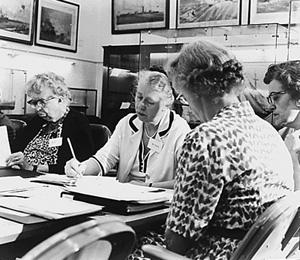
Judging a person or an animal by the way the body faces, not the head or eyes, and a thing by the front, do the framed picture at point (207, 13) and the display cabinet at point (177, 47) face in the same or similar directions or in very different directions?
same or similar directions

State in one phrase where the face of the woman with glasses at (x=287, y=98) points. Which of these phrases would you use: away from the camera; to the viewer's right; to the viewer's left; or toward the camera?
to the viewer's left

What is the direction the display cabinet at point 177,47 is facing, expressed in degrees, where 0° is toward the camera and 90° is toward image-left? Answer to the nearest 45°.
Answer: approximately 0°

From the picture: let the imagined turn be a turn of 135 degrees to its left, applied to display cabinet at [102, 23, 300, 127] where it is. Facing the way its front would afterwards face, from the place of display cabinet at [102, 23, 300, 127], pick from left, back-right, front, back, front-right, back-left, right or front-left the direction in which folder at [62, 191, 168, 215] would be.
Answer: back-right

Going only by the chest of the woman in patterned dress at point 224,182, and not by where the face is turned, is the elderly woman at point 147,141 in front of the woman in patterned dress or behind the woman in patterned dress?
in front

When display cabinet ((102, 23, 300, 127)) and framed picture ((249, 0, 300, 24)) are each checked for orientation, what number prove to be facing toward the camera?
2

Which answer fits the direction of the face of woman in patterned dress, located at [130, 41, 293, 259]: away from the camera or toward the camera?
away from the camera

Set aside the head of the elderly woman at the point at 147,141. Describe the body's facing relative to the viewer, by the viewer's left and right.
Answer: facing the viewer and to the left of the viewer

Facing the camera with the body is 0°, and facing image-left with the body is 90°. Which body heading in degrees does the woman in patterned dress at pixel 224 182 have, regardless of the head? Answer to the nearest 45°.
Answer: approximately 135°

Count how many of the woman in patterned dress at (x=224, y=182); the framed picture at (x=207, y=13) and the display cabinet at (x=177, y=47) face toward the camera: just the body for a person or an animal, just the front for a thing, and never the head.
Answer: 2

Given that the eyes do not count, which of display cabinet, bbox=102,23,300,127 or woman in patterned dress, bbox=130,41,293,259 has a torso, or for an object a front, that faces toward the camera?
the display cabinet

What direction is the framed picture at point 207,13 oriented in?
toward the camera

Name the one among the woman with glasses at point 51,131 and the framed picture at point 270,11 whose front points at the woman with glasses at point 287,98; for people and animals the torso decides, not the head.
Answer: the framed picture
